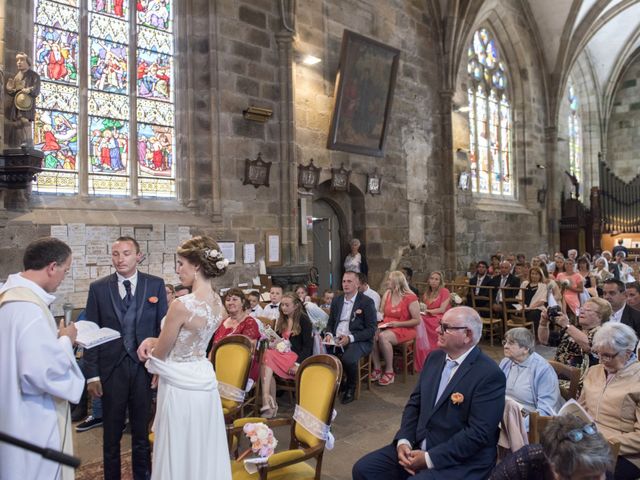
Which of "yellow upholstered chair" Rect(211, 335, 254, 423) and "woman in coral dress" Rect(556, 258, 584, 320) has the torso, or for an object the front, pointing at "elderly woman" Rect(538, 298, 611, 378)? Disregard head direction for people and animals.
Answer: "woman in coral dress" Rect(556, 258, 584, 320)

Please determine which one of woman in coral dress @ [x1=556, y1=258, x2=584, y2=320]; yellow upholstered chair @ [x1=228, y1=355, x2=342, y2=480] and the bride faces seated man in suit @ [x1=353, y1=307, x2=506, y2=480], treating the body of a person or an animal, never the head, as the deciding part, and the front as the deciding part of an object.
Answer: the woman in coral dress

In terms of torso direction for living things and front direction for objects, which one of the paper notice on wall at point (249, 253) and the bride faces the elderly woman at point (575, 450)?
the paper notice on wall

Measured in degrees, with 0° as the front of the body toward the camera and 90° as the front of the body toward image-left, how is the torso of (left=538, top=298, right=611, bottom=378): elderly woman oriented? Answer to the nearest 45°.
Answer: approximately 45°

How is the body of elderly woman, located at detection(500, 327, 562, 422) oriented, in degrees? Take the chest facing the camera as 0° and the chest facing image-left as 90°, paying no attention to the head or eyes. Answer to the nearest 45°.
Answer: approximately 45°

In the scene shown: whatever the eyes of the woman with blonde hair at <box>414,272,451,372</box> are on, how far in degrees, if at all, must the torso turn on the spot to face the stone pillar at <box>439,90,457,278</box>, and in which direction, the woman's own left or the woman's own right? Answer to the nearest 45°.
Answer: approximately 135° to the woman's own right

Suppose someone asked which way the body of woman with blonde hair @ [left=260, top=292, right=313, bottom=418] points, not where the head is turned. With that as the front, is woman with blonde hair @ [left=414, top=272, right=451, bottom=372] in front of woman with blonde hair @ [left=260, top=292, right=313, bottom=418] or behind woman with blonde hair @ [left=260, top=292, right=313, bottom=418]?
behind

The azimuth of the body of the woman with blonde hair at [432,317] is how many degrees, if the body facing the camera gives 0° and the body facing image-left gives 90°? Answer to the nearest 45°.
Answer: approximately 45°

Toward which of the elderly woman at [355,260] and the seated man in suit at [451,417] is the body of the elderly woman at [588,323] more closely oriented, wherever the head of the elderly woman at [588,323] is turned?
the seated man in suit

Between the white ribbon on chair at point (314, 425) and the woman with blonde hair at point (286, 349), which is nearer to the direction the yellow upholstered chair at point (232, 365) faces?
the white ribbon on chair
